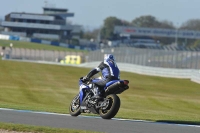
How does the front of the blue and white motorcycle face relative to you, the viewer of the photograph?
facing away from the viewer and to the left of the viewer
